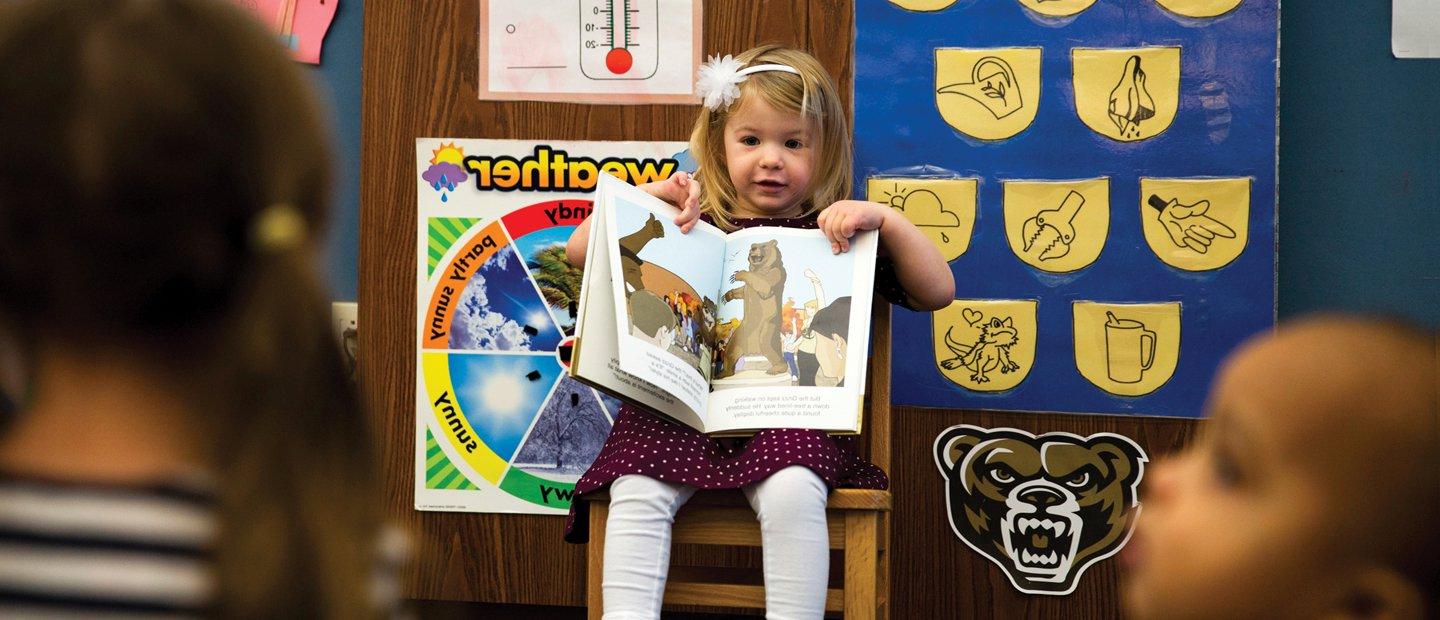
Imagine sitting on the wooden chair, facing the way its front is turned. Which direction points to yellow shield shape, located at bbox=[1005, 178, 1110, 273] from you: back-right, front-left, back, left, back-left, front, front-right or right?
back-left

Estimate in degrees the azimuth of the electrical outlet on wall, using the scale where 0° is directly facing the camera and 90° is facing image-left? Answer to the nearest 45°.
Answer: approximately 0°

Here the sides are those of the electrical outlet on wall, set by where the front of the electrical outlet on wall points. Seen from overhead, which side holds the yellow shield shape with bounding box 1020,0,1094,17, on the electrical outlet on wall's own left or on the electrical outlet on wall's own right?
on the electrical outlet on wall's own left

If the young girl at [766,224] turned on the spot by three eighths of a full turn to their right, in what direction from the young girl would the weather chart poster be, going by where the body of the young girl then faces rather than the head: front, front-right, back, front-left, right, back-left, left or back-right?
front

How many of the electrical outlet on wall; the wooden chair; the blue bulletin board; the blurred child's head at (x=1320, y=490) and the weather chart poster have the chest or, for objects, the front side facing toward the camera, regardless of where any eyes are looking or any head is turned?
4

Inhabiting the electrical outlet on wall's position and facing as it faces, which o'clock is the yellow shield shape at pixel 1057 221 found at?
The yellow shield shape is roughly at 10 o'clock from the electrical outlet on wall.
